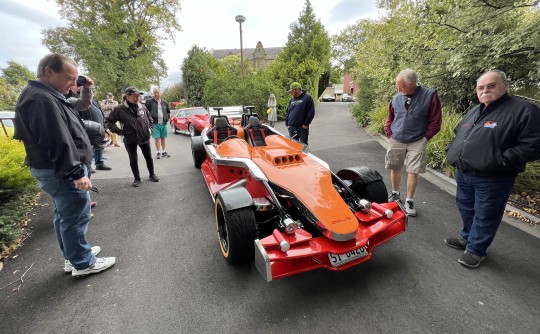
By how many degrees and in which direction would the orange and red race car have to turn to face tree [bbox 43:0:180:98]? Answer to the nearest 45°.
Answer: approximately 180°

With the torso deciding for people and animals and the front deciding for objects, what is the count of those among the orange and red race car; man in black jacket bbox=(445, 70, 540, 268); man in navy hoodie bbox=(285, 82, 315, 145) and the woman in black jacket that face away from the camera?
0

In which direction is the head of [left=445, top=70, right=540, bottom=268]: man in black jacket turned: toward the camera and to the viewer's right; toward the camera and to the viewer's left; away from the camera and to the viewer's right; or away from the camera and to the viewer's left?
toward the camera and to the viewer's left

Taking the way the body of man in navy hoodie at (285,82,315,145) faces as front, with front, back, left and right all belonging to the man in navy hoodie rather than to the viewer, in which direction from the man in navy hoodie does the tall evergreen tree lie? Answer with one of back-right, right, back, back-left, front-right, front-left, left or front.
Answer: back-right

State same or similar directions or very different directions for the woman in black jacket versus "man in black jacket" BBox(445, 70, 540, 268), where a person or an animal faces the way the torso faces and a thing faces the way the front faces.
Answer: very different directions

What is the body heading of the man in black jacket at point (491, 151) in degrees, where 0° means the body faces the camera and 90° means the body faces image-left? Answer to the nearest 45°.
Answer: approximately 45°

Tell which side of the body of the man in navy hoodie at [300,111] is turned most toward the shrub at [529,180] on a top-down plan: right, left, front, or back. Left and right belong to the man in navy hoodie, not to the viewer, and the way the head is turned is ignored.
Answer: left

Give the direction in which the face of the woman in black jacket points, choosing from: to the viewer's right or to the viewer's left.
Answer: to the viewer's right

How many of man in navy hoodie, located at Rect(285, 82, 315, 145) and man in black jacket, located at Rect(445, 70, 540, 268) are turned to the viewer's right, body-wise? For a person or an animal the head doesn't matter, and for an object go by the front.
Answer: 0

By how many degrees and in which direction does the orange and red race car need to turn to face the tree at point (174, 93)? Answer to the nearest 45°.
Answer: approximately 180°

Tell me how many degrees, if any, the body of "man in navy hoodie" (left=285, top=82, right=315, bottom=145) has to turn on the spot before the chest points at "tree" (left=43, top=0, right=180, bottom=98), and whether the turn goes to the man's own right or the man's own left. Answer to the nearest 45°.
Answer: approximately 90° to the man's own right

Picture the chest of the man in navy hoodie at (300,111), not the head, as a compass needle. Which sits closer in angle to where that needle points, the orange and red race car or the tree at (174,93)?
the orange and red race car

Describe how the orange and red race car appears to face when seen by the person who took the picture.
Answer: facing the viewer and to the right of the viewer

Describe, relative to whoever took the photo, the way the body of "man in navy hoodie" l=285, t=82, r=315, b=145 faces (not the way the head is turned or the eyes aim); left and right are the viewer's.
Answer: facing the viewer and to the left of the viewer
